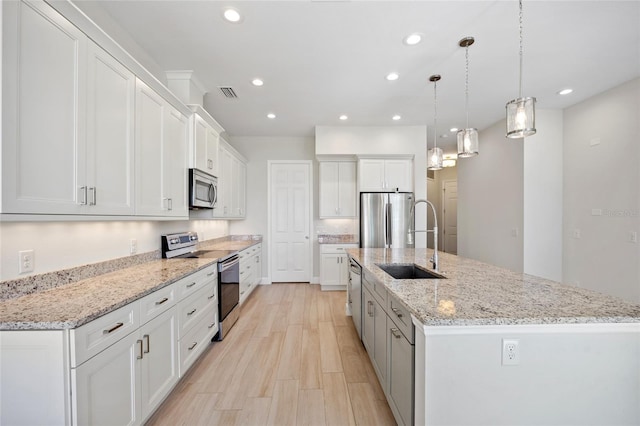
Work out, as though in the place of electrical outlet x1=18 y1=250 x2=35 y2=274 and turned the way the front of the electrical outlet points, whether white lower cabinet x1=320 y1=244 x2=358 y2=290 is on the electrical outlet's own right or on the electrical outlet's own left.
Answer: on the electrical outlet's own left

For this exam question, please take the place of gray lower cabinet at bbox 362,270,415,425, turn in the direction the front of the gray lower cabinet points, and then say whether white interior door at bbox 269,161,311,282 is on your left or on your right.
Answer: on your right

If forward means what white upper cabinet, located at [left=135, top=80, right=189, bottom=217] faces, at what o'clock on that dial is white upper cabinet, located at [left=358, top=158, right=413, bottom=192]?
white upper cabinet, located at [left=358, top=158, right=413, bottom=192] is roughly at 10 o'clock from white upper cabinet, located at [left=135, top=80, right=189, bottom=217].

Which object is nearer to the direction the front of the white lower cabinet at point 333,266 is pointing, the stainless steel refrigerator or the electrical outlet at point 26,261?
the electrical outlet

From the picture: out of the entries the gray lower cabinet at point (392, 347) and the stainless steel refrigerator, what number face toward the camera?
1

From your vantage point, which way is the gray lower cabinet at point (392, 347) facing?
to the viewer's left

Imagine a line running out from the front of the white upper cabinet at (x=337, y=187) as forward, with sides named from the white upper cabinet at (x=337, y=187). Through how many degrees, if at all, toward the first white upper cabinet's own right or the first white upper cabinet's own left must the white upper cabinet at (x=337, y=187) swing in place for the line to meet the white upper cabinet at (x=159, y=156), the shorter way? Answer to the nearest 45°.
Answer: approximately 45° to the first white upper cabinet's own right

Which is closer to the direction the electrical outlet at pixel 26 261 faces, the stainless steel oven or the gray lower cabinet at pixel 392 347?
the gray lower cabinet

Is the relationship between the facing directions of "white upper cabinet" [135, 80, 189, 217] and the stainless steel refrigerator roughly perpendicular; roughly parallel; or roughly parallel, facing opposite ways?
roughly perpendicular

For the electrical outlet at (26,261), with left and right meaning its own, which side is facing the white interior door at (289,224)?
left
